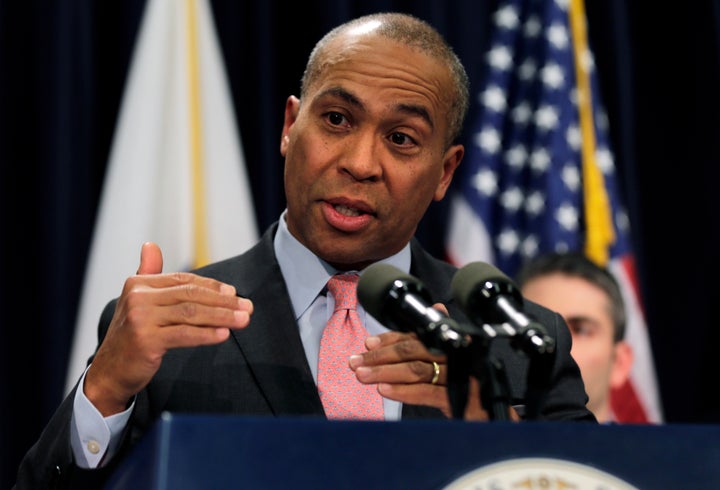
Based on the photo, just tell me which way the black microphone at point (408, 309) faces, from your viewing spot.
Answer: facing away from the viewer and to the left of the viewer

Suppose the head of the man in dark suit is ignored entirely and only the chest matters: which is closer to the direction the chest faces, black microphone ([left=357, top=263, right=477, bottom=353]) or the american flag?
the black microphone

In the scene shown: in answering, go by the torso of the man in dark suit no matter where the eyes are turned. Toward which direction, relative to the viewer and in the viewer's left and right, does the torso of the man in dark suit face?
facing the viewer

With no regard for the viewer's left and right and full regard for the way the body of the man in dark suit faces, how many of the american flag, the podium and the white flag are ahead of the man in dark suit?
1

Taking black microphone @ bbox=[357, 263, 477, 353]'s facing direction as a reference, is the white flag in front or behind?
in front

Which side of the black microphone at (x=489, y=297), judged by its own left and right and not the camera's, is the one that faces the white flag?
front

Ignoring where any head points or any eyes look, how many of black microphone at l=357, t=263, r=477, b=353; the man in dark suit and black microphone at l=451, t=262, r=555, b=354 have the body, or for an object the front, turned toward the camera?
1

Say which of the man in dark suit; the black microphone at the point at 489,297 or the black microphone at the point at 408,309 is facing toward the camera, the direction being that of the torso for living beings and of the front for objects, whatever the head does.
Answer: the man in dark suit

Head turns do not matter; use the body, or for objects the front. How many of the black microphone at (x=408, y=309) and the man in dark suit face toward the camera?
1

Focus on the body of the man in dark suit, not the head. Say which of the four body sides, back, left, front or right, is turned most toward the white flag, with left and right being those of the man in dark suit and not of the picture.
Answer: back

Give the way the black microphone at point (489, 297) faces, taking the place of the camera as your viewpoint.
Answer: facing away from the viewer and to the left of the viewer

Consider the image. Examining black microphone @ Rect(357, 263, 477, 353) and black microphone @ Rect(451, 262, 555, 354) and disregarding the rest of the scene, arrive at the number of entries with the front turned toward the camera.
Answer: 0
